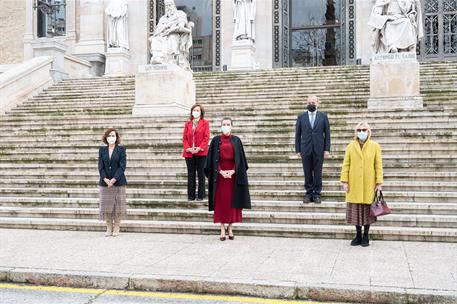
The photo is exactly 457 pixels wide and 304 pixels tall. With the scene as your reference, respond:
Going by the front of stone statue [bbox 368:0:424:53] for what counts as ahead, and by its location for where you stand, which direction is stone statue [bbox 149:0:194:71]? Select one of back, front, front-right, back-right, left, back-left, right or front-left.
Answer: right

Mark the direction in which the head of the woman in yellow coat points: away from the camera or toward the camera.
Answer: toward the camera

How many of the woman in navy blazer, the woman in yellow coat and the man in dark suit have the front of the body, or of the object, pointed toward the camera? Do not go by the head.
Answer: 3

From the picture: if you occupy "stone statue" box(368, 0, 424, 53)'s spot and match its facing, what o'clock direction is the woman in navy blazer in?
The woman in navy blazer is roughly at 1 o'clock from the stone statue.

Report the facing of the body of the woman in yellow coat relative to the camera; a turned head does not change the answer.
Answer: toward the camera

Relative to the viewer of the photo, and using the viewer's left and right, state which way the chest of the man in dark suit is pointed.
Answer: facing the viewer

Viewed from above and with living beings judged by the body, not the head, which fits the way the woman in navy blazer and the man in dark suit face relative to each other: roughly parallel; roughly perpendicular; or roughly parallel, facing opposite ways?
roughly parallel

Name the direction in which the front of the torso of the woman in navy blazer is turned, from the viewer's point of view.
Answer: toward the camera

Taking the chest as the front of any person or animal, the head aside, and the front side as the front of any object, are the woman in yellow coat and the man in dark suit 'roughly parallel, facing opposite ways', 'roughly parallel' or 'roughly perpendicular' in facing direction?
roughly parallel

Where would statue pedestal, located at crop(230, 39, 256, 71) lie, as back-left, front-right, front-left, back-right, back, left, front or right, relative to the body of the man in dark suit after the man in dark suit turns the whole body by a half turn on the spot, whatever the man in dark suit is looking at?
front

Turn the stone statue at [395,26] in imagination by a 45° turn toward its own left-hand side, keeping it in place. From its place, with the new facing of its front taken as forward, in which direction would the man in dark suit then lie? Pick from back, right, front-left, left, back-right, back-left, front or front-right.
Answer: front-right

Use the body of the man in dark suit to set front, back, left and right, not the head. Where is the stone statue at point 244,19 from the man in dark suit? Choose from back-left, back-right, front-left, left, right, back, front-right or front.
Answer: back

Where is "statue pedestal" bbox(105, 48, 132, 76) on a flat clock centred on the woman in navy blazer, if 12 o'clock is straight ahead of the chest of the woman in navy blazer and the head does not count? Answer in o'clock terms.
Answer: The statue pedestal is roughly at 6 o'clock from the woman in navy blazer.

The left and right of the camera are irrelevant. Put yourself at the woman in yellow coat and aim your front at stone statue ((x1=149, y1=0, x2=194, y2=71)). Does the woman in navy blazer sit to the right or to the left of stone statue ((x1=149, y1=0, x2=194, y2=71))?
left

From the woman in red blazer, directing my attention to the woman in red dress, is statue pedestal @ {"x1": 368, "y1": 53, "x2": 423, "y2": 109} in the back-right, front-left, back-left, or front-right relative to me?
back-left
